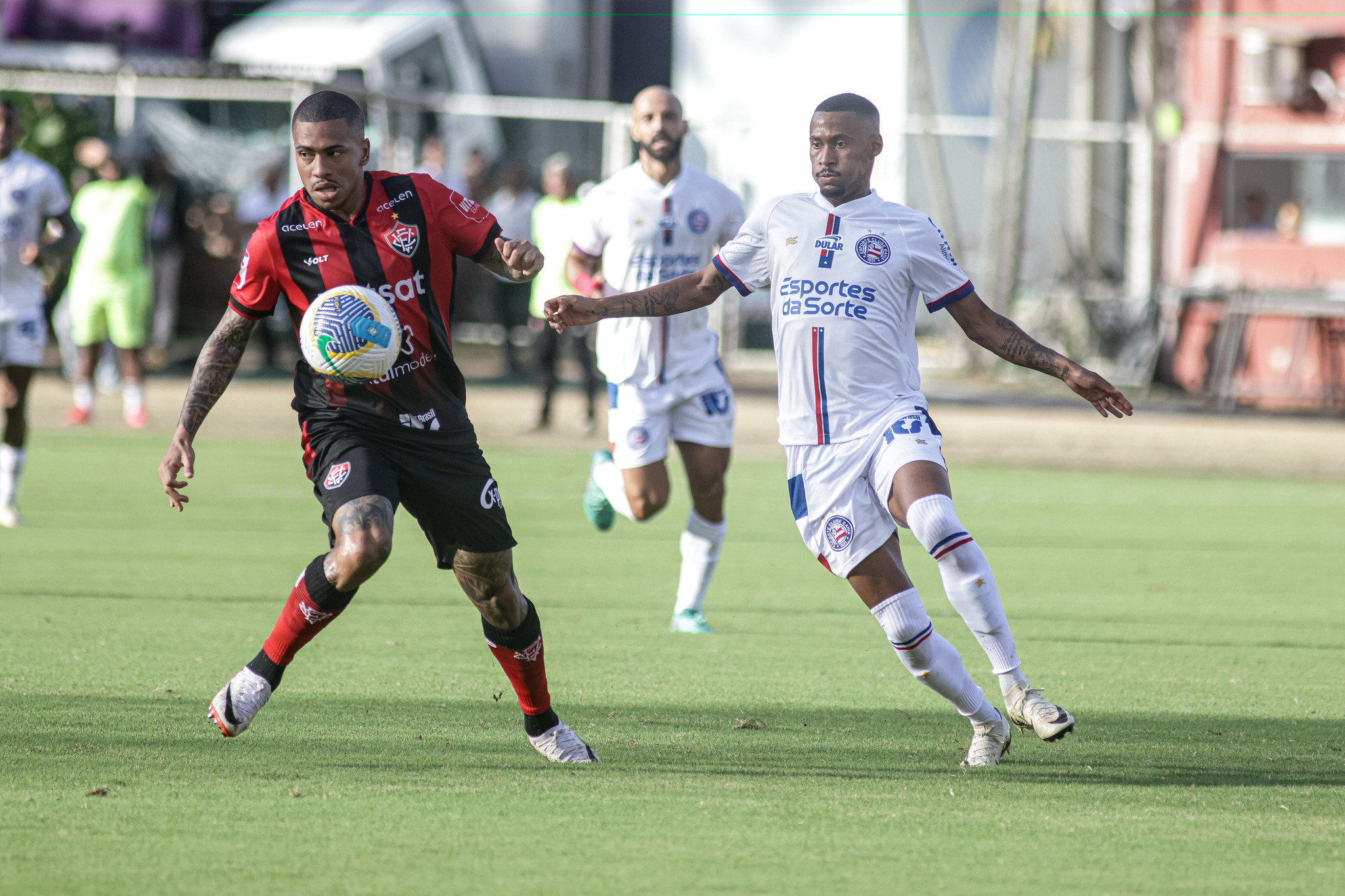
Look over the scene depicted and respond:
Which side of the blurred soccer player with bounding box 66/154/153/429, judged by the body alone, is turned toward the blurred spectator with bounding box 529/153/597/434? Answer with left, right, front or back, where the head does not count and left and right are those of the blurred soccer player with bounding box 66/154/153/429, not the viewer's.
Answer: left

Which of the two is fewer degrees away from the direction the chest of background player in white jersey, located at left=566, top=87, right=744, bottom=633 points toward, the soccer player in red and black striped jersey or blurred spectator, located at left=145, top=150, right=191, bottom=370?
the soccer player in red and black striped jersey

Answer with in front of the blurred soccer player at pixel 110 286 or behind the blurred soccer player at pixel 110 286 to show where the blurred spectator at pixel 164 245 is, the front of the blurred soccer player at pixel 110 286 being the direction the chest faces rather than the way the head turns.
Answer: behind

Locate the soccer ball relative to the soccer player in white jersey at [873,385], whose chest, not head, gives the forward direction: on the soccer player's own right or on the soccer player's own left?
on the soccer player's own right

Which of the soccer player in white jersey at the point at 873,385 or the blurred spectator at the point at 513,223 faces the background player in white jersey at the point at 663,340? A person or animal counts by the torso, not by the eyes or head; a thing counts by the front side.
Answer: the blurred spectator

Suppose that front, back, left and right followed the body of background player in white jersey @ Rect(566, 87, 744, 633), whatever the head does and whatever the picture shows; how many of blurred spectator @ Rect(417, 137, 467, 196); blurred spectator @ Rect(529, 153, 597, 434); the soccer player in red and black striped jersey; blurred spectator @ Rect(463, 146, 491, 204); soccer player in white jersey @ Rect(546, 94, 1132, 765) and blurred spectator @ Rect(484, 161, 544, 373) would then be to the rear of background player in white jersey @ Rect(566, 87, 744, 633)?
4

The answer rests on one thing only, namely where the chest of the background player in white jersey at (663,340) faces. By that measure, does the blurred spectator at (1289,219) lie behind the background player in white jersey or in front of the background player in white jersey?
behind

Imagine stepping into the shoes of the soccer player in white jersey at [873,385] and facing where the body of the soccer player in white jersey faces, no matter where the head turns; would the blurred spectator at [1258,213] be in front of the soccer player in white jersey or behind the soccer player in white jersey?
behind

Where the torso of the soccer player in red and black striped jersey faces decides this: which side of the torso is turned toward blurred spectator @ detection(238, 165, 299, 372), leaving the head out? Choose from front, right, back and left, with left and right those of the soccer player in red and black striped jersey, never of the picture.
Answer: back

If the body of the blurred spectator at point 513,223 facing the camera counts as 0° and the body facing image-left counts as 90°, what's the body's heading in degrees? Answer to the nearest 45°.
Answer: approximately 0°
